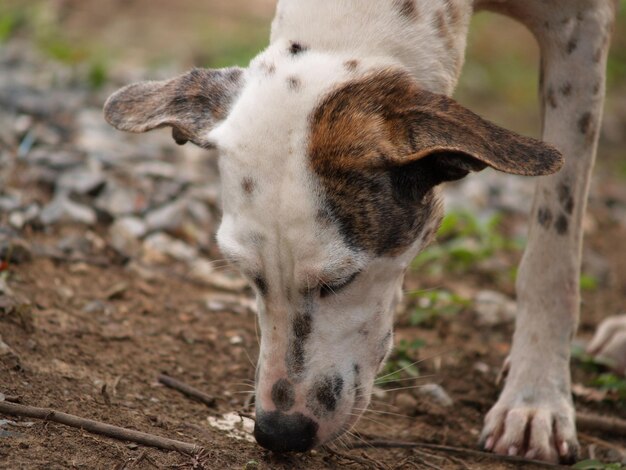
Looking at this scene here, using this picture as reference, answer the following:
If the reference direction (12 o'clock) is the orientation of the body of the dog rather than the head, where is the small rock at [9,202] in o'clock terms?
The small rock is roughly at 3 o'clock from the dog.

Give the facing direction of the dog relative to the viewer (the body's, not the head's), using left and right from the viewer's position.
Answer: facing the viewer and to the left of the viewer

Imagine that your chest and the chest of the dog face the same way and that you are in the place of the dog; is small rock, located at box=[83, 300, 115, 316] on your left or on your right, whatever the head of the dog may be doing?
on your right

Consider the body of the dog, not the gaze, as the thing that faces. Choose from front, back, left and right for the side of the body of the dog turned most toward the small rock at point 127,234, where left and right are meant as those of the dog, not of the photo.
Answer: right

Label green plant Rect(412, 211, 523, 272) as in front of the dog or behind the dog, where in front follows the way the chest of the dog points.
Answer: behind

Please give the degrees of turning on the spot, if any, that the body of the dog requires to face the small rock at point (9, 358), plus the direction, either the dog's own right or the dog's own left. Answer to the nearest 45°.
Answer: approximately 45° to the dog's own right

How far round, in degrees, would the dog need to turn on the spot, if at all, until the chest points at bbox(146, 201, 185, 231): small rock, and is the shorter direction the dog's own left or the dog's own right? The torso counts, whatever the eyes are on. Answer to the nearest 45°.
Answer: approximately 90° to the dog's own right

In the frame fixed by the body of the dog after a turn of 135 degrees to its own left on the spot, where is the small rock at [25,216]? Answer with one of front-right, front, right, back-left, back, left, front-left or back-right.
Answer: back-left

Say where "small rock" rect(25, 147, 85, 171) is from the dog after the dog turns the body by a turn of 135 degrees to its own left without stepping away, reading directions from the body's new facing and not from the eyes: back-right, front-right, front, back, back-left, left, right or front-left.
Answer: back-left
